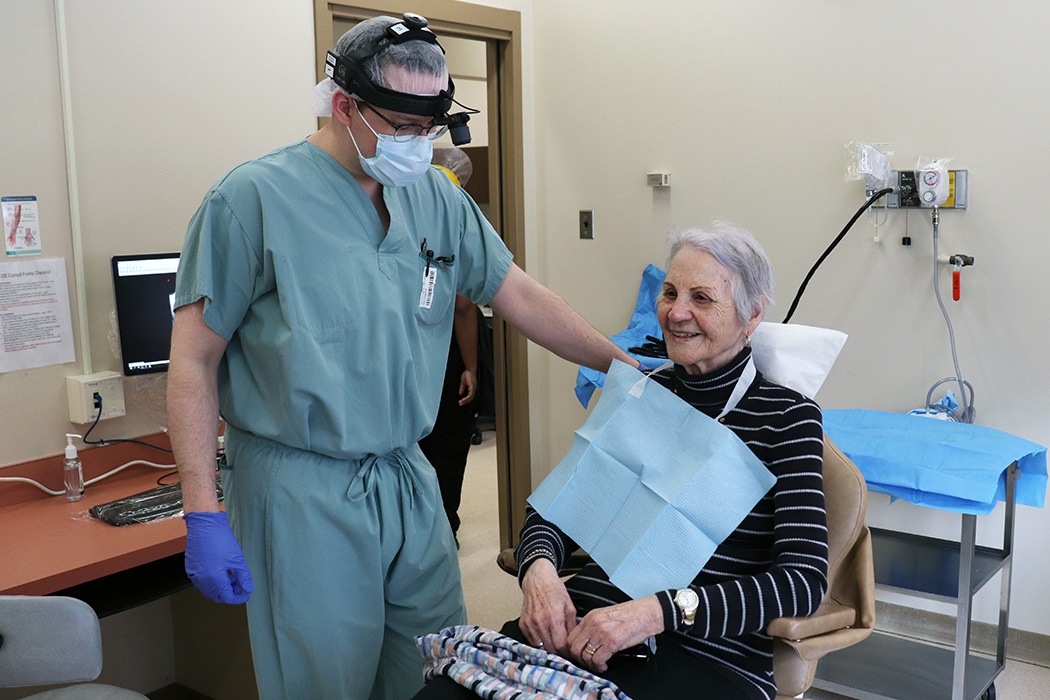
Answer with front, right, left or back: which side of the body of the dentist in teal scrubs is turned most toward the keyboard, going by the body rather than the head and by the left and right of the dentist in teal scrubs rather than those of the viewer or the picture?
back

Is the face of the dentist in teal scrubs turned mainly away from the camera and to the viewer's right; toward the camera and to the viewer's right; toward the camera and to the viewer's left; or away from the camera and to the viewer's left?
toward the camera and to the viewer's right

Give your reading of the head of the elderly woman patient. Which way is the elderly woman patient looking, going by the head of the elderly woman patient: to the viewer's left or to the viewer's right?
to the viewer's left

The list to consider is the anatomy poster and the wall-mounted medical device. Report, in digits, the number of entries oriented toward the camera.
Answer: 2

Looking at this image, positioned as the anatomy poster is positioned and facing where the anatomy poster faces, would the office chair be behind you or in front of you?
in front

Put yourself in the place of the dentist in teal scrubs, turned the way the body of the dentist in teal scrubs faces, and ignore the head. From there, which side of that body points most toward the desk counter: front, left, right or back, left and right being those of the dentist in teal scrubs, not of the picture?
back

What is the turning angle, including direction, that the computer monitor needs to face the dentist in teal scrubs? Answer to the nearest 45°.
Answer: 0° — it already faces them
